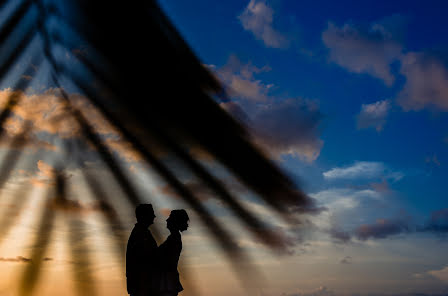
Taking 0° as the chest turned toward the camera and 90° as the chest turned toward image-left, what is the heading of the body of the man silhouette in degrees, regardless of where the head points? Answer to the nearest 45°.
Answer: approximately 270°
